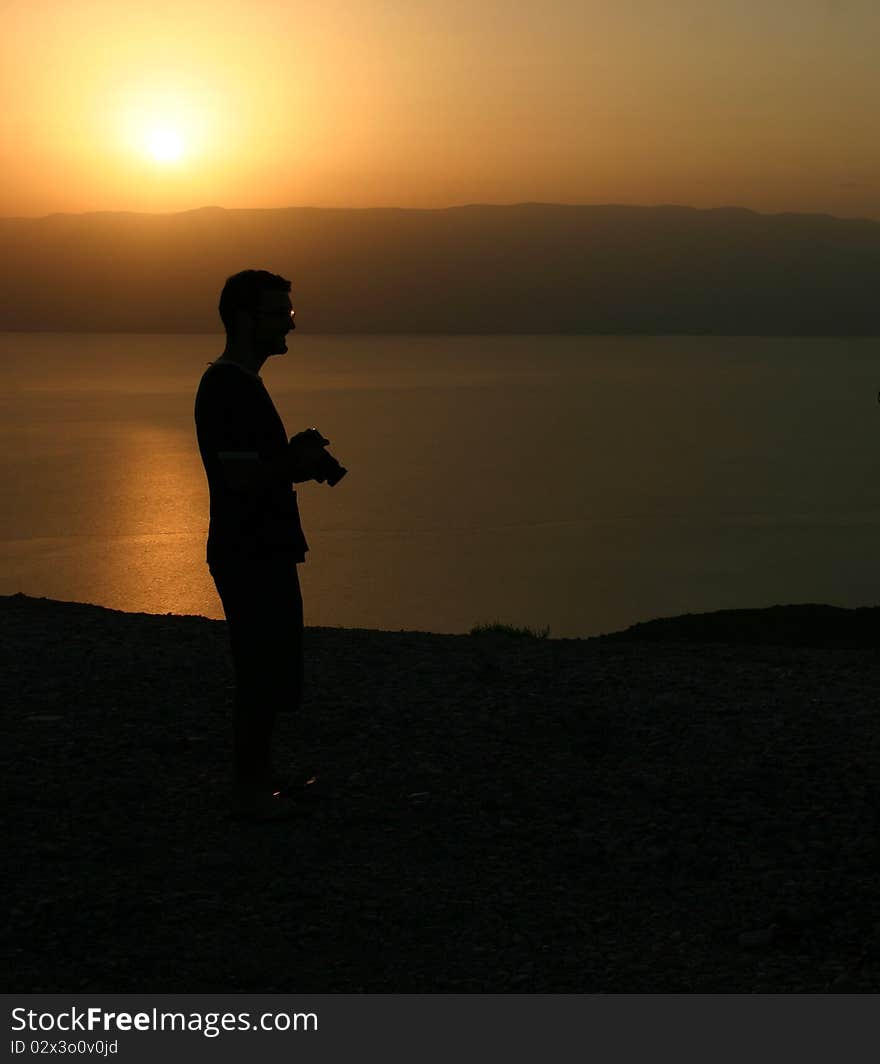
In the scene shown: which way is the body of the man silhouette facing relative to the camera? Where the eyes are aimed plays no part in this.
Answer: to the viewer's right

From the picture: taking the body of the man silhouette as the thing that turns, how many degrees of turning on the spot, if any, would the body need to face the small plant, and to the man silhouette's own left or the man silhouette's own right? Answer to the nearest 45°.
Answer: approximately 90° to the man silhouette's own left
